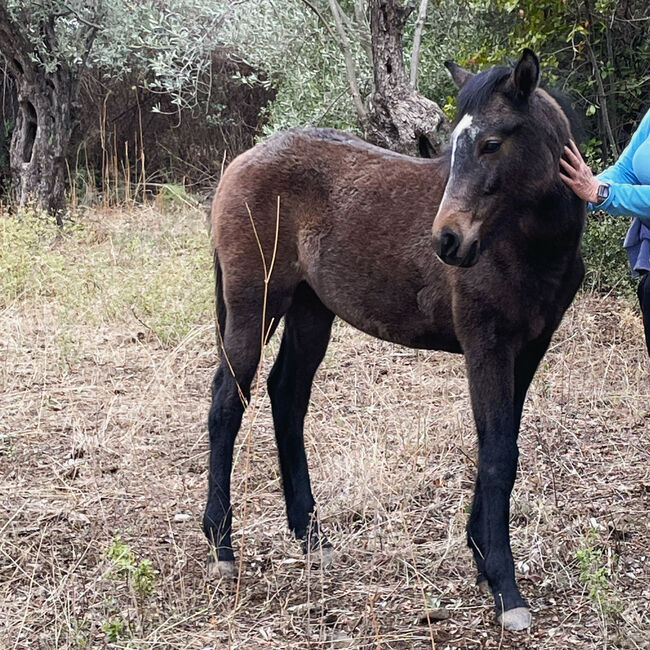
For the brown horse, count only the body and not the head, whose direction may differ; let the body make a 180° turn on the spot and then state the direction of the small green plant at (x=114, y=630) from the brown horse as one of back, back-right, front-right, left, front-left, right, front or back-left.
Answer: left

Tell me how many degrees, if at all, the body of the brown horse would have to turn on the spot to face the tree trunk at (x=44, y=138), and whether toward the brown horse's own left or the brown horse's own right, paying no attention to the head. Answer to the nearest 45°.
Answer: approximately 180°

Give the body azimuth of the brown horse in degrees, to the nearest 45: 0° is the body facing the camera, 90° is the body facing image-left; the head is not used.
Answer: approximately 315°

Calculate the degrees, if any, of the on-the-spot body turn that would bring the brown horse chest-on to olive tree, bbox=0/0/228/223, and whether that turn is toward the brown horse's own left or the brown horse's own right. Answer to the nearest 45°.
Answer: approximately 180°

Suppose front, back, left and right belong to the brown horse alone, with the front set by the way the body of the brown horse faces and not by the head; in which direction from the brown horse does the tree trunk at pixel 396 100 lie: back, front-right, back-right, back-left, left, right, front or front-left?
back-left

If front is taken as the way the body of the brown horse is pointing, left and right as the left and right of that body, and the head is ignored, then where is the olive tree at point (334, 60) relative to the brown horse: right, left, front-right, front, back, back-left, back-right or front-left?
back-left

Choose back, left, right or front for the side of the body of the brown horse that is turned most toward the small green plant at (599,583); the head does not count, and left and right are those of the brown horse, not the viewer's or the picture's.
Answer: front

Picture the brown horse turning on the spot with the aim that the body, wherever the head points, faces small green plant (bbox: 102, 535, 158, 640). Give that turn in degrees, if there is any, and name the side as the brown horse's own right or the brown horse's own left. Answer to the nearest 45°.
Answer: approximately 90° to the brown horse's own right

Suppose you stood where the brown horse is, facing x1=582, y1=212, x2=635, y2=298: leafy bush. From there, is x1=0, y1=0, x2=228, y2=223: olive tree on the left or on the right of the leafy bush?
left
